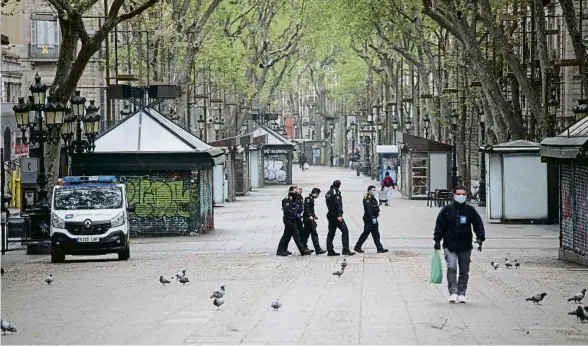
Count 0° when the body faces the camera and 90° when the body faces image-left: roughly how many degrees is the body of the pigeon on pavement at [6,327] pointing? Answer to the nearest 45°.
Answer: approximately 90°

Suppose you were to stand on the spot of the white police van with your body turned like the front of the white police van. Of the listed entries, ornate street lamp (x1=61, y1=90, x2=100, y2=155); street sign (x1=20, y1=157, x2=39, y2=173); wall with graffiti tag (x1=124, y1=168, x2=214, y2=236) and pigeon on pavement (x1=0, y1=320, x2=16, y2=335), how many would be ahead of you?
1

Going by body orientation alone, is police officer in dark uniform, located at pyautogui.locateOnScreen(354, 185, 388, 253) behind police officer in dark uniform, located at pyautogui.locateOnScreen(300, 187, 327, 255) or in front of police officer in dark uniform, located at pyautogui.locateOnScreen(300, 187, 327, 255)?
in front

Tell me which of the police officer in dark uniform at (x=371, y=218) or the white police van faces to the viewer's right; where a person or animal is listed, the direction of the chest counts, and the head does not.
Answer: the police officer in dark uniform

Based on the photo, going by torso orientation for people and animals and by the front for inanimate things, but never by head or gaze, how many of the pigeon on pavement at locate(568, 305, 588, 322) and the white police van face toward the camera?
1

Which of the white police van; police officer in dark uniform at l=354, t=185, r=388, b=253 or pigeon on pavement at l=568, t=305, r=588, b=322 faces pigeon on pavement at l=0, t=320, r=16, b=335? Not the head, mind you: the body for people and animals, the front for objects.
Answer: the white police van

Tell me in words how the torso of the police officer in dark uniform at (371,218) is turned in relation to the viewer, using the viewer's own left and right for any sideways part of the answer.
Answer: facing to the right of the viewer

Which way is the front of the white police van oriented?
toward the camera

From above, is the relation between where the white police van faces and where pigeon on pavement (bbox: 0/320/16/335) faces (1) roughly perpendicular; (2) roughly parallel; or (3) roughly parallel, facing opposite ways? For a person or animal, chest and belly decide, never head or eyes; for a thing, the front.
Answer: roughly perpendicular
